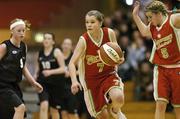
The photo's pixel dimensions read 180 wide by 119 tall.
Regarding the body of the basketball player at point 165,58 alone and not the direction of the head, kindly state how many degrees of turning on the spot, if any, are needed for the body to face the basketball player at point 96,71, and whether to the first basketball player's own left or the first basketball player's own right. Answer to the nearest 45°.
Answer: approximately 45° to the first basketball player's own right

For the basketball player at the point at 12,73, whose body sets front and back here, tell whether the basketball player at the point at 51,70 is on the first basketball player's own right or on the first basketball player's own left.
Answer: on the first basketball player's own left

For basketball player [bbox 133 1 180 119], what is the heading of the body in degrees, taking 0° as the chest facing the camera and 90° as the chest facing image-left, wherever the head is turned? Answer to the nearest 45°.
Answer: approximately 45°

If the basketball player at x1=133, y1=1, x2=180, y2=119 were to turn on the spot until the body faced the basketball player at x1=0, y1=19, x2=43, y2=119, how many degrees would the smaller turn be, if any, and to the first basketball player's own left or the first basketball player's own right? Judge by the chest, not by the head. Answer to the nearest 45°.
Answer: approximately 45° to the first basketball player's own right

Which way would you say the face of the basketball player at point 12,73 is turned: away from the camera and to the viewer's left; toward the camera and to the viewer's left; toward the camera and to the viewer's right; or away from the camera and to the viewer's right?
toward the camera and to the viewer's right

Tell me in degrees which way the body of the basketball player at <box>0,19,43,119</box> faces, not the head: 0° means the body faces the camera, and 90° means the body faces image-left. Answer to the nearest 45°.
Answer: approximately 315°

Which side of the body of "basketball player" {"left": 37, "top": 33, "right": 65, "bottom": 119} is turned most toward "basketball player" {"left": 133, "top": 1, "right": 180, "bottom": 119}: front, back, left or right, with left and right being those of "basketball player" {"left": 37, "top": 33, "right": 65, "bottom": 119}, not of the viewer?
left
